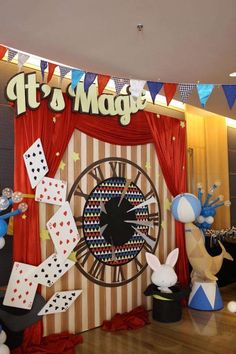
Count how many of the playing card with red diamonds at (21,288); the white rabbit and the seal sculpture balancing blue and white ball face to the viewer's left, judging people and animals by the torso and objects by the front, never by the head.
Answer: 1

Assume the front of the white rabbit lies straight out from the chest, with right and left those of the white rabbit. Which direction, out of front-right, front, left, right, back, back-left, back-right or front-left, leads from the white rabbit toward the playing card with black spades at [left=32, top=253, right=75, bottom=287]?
front-right

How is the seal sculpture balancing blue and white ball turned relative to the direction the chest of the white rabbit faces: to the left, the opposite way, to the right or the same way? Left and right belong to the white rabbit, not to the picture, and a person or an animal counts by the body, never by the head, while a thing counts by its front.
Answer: to the right

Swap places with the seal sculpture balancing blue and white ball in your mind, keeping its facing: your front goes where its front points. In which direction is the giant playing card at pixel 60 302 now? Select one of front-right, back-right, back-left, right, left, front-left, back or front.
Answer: front-left

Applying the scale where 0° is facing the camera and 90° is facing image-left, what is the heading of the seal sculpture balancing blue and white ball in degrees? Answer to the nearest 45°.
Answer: approximately 90°

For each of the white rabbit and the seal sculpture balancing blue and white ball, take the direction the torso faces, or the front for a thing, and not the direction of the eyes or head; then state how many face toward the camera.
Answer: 1

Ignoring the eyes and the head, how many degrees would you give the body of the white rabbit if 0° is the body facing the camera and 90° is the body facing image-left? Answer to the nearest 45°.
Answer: approximately 0°

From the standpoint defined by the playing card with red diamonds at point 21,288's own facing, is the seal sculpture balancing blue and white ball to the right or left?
on its left

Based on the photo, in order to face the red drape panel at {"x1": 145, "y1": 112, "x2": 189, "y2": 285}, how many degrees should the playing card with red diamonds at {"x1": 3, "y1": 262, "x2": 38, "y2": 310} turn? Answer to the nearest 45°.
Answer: approximately 135° to its left
